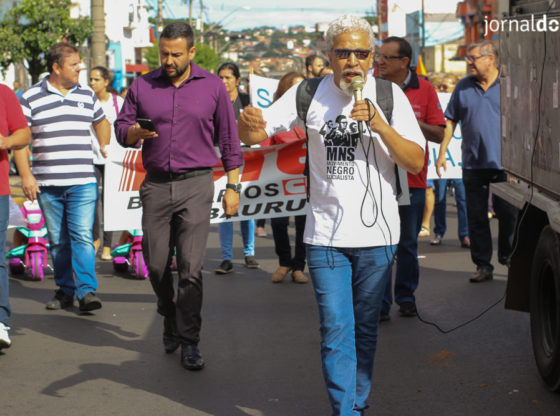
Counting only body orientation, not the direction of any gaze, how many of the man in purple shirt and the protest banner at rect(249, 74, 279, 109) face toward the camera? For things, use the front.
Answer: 2

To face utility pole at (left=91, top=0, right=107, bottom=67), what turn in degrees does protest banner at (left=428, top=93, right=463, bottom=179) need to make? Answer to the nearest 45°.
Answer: approximately 135° to its right

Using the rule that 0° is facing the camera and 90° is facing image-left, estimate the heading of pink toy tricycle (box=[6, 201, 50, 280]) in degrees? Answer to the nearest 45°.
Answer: approximately 315°

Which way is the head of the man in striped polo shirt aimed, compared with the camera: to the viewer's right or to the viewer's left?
to the viewer's right

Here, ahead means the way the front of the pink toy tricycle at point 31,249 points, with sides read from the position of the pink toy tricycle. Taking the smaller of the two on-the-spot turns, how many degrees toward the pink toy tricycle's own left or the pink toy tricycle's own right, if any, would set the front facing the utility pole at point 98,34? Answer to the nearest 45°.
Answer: approximately 135° to the pink toy tricycle's own left

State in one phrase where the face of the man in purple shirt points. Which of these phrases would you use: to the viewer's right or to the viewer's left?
to the viewer's left

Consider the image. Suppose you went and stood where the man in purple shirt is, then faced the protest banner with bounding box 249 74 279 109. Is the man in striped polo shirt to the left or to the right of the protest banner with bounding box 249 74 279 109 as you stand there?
left

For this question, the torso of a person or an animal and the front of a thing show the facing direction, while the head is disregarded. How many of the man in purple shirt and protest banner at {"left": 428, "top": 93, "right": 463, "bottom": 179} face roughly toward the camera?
2

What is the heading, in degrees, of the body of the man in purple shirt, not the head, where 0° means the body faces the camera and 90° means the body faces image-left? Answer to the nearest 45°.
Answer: approximately 0°
